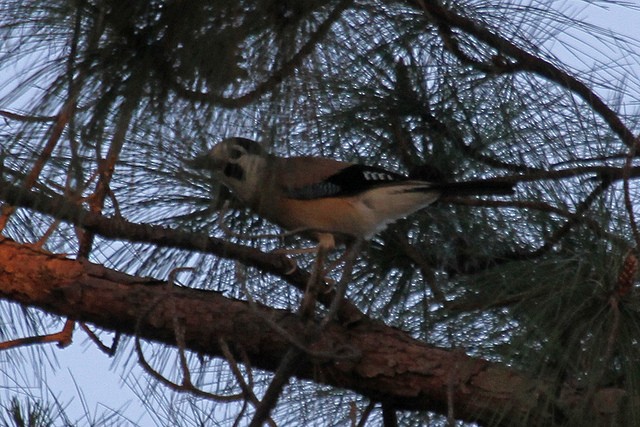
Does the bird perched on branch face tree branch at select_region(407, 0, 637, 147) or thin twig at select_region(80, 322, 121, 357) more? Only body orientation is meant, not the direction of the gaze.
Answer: the thin twig

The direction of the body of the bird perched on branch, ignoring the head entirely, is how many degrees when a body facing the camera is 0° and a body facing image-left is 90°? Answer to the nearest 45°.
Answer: approximately 90°

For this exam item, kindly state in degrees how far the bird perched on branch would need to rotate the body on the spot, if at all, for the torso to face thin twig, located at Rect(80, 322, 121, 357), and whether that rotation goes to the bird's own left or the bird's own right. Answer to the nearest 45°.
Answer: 0° — it already faces it
